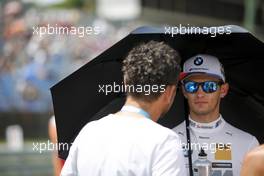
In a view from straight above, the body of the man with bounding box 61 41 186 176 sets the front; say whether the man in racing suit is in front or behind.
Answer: in front

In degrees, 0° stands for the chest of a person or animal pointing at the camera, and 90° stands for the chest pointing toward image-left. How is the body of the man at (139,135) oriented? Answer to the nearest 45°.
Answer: approximately 225°
